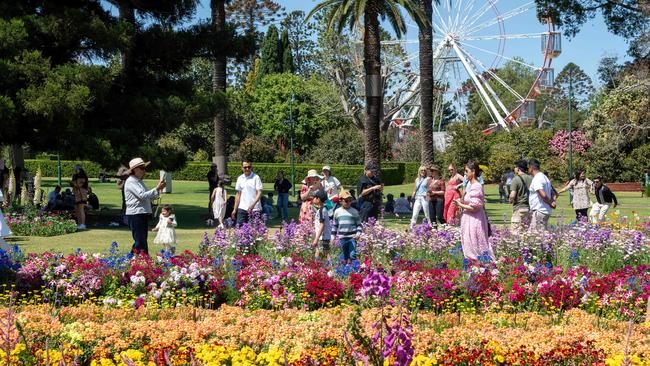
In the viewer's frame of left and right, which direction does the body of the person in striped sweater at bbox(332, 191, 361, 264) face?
facing the viewer

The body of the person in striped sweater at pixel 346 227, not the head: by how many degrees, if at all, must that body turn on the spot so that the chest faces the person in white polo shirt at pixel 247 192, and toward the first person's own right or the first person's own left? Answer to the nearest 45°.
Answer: approximately 135° to the first person's own right

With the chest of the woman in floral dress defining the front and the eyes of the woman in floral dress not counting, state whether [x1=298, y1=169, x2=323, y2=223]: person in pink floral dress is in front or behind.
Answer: in front

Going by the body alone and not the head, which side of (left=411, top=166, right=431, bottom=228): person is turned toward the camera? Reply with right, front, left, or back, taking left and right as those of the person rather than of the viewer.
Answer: front

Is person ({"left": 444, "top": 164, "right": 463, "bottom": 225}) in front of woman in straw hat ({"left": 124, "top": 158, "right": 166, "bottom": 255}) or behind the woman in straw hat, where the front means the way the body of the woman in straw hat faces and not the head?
in front

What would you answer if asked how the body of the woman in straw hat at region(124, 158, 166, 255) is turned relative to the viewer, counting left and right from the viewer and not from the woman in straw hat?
facing to the right of the viewer

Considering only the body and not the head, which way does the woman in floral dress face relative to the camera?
to the viewer's left

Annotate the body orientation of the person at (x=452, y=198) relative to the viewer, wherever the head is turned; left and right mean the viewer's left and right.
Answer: facing the viewer and to the left of the viewer

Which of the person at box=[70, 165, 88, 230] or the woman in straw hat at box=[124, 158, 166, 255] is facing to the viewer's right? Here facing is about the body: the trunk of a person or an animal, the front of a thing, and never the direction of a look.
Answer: the woman in straw hat

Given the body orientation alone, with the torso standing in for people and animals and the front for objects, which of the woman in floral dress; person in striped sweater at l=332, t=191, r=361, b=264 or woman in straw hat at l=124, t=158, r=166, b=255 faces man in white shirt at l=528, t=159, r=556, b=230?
the woman in straw hat

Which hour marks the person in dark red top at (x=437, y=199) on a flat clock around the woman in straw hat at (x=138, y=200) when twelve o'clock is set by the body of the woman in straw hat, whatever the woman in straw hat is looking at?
The person in dark red top is roughly at 11 o'clock from the woman in straw hat.

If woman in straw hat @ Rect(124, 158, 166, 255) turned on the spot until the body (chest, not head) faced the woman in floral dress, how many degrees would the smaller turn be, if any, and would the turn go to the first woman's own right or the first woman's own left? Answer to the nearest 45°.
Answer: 0° — they already face them

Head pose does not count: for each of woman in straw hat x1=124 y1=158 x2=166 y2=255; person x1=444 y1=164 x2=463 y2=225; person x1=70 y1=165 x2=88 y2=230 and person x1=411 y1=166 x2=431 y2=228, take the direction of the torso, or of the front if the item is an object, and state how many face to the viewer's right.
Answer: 1
